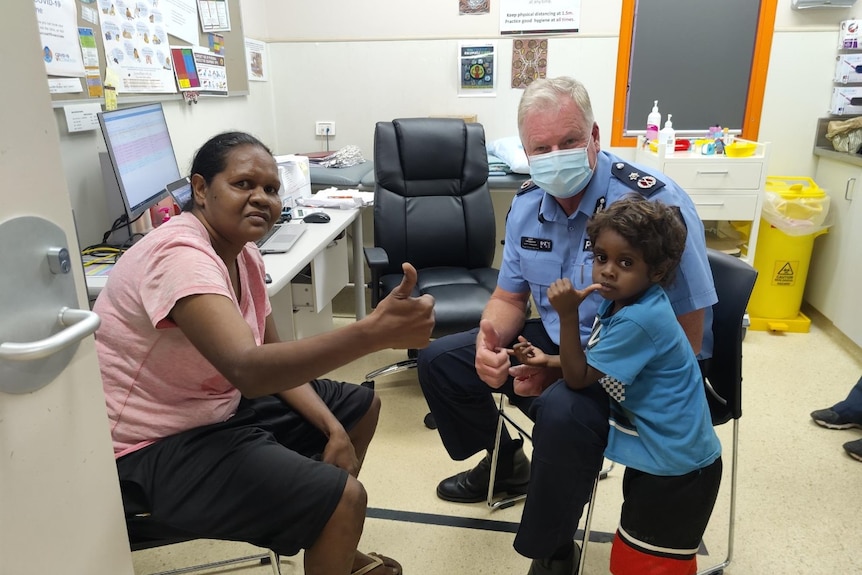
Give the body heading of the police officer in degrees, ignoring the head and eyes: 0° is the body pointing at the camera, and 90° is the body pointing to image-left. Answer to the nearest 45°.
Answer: approximately 45°

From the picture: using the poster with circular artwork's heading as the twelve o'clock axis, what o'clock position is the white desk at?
The white desk is roughly at 1 o'clock from the poster with circular artwork.

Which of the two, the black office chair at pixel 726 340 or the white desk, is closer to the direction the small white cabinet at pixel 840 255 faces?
the white desk

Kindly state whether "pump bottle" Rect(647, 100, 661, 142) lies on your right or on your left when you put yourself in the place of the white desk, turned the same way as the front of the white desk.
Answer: on your left

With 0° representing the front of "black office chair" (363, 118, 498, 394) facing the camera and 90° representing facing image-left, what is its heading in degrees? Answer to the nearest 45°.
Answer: approximately 0°

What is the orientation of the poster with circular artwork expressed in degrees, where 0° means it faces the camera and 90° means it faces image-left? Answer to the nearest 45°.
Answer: approximately 0°

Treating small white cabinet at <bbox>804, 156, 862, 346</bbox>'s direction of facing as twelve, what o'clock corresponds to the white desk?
The white desk is roughly at 12 o'clock from the small white cabinet.

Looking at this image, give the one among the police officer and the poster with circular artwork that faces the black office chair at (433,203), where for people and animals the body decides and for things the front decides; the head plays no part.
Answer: the poster with circular artwork

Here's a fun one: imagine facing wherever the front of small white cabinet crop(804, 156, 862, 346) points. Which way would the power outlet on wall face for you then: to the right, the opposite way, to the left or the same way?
to the left
